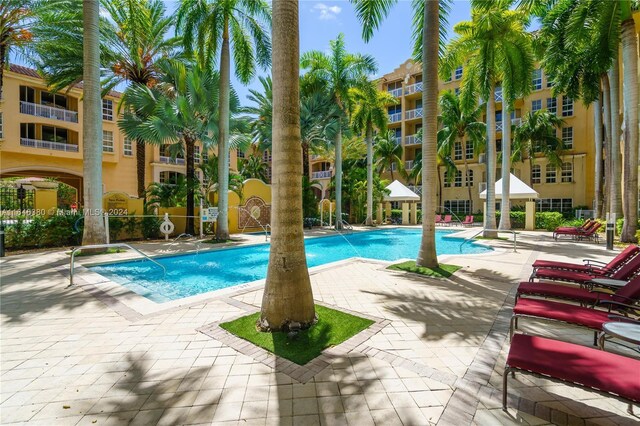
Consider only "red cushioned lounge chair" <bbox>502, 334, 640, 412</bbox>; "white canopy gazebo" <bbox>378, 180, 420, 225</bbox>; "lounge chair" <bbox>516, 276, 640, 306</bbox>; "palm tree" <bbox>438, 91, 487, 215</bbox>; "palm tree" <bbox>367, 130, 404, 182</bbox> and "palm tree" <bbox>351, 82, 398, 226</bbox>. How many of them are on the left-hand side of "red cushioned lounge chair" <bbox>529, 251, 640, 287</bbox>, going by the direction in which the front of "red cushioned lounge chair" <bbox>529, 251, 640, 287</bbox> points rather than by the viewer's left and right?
2

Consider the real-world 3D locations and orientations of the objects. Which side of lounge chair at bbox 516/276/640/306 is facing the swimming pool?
front

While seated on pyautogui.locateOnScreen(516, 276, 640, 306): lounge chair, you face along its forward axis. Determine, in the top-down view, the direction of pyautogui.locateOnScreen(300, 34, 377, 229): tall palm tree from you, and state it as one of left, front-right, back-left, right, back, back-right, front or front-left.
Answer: front-right

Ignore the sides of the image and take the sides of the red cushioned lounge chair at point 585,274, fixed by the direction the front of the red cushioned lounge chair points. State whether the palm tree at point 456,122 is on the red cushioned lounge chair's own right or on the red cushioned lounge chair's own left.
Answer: on the red cushioned lounge chair's own right

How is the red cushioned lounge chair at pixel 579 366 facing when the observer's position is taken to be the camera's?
facing to the left of the viewer

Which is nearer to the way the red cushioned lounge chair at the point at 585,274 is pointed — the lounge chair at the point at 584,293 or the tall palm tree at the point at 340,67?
the tall palm tree

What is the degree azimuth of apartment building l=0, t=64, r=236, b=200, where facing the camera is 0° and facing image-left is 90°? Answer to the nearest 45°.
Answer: approximately 315°

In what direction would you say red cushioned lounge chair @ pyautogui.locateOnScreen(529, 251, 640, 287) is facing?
to the viewer's left

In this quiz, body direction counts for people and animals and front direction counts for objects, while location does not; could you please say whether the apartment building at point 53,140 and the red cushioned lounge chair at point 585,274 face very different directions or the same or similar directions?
very different directions

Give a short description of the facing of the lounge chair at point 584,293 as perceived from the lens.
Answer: facing to the left of the viewer
